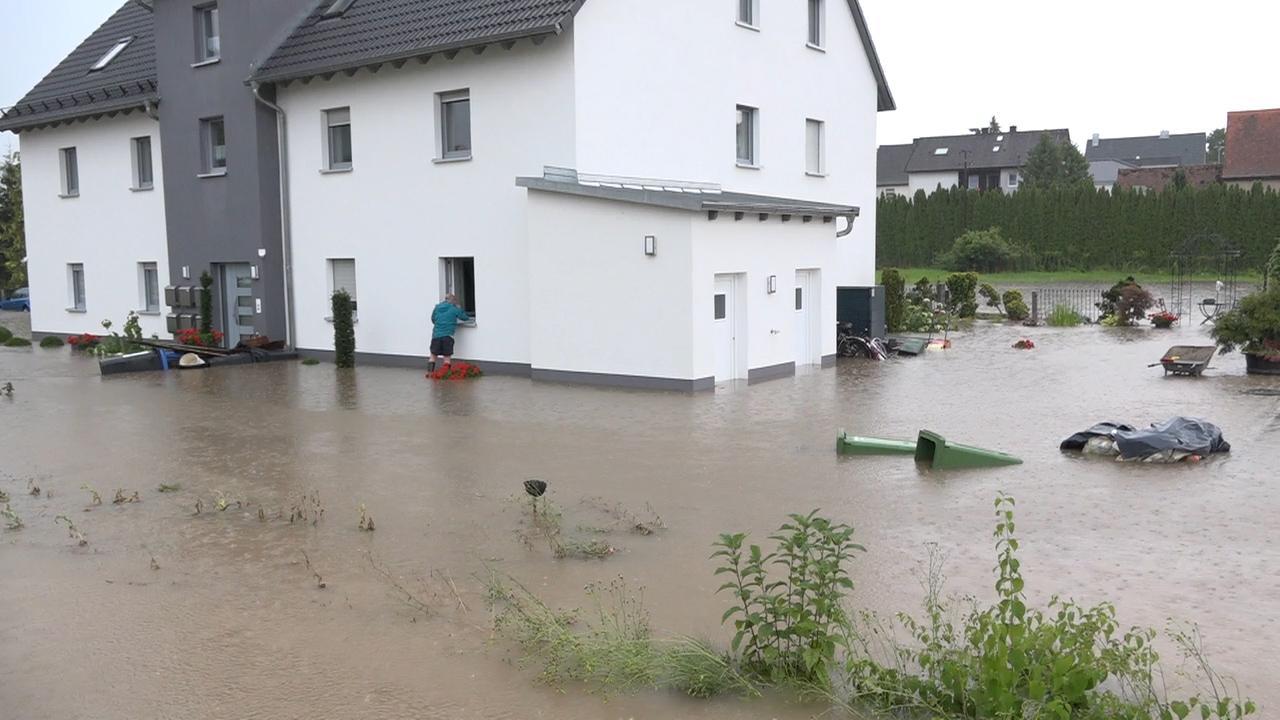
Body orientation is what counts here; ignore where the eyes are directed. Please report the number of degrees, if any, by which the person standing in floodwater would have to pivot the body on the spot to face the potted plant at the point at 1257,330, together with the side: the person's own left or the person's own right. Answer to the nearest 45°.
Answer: approximately 45° to the person's own right

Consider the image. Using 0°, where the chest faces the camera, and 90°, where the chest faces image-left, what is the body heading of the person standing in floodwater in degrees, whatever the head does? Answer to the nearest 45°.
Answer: approximately 225°

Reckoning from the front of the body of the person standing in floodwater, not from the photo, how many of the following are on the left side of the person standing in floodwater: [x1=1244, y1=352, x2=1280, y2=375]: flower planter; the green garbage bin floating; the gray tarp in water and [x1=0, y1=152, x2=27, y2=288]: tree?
1

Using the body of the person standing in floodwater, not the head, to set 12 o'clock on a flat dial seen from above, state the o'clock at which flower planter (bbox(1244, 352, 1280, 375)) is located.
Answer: The flower planter is roughly at 2 o'clock from the person standing in floodwater.

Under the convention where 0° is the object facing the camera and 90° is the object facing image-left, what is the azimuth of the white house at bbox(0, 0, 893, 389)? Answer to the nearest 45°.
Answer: approximately 45°

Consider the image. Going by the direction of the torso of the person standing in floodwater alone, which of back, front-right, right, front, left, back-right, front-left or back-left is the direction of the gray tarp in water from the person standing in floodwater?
right

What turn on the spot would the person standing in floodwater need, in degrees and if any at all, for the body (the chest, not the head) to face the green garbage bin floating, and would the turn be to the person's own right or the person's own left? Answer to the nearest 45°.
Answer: approximately 90° to the person's own right

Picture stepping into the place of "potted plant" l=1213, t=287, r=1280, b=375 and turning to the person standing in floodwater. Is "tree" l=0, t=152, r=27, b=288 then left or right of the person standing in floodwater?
right

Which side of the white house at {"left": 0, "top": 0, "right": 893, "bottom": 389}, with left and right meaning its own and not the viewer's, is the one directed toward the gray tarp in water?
left

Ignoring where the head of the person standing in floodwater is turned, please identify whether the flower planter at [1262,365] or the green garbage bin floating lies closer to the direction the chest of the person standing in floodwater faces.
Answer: the flower planter

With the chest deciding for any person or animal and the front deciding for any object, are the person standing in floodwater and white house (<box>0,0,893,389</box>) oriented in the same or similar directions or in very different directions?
very different directions

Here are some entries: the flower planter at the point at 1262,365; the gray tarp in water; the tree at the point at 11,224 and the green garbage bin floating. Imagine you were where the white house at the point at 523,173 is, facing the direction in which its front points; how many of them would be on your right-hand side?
1

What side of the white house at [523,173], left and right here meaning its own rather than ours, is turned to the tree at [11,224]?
right

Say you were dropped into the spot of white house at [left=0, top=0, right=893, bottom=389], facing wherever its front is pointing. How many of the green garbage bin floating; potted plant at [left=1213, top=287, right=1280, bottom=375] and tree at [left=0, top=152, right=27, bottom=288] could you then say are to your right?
1

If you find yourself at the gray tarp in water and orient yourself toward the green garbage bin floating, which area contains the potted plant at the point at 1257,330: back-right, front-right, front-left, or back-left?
back-right

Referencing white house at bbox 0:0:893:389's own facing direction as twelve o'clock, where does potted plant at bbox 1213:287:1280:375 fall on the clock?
The potted plant is roughly at 8 o'clock from the white house.
